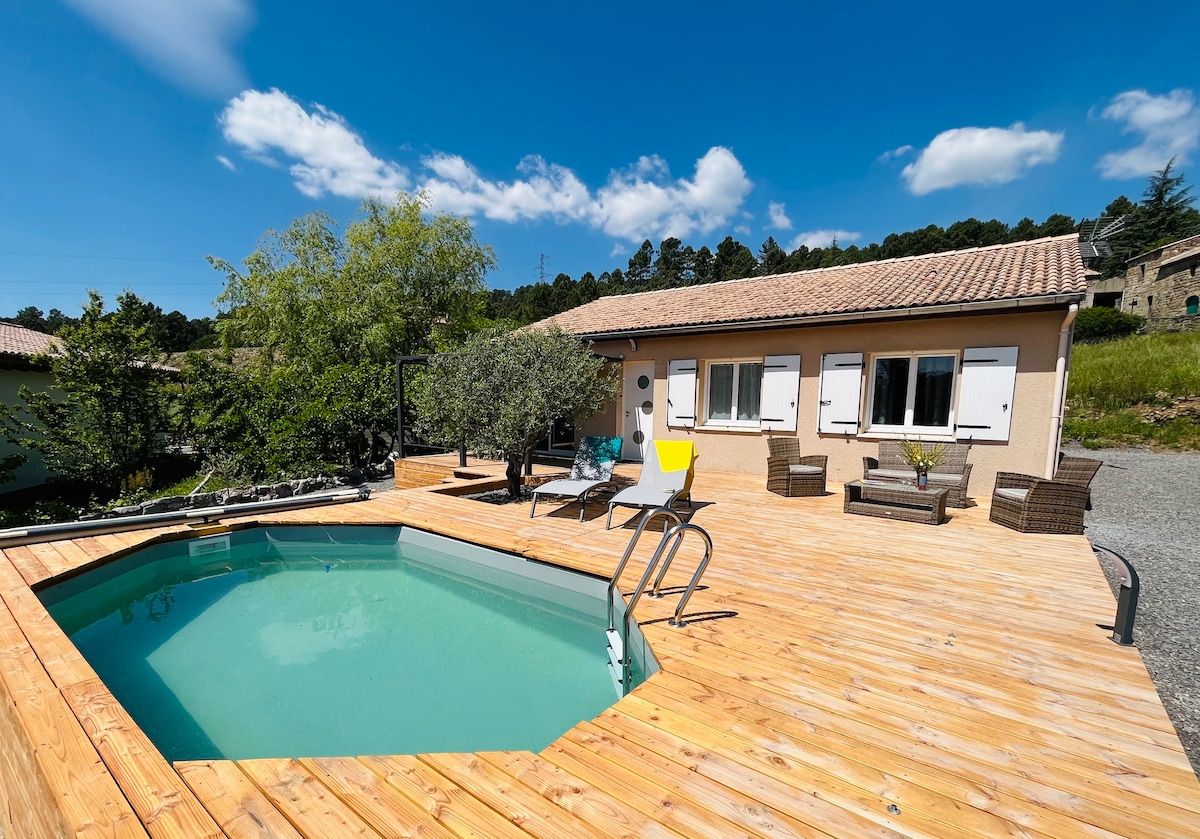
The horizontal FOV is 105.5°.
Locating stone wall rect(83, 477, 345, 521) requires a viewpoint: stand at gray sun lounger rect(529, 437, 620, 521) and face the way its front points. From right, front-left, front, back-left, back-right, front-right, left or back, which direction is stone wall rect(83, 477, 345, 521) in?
front-right

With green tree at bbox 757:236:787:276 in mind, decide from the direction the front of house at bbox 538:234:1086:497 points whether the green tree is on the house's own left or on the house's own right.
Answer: on the house's own right

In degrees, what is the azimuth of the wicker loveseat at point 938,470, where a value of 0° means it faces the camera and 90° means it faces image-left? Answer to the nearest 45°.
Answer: approximately 0°

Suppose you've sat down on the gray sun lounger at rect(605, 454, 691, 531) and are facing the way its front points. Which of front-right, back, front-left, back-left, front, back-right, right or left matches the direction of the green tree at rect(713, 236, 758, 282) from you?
back-right

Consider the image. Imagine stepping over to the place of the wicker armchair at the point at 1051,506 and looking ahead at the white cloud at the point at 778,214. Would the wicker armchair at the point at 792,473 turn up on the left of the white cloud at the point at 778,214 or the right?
left

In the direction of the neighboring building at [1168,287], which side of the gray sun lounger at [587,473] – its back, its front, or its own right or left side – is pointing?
back

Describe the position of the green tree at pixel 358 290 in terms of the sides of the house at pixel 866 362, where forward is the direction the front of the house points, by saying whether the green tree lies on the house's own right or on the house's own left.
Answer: on the house's own right

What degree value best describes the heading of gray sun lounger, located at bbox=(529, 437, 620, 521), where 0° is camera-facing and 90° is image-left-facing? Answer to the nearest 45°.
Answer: approximately 45°

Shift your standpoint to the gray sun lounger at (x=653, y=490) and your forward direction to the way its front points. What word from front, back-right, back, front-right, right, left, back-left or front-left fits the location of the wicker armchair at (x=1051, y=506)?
back-left

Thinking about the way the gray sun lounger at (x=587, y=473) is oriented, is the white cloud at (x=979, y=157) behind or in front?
behind

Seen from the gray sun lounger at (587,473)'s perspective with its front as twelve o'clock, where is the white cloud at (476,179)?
The white cloud is roughly at 4 o'clock from the gray sun lounger.
